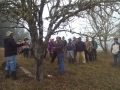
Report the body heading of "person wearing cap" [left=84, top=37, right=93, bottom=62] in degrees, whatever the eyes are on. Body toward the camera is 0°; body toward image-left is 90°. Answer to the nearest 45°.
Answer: approximately 45°

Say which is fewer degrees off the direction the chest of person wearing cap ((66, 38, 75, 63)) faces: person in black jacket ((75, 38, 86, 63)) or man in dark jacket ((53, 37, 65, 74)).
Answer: the man in dark jacket

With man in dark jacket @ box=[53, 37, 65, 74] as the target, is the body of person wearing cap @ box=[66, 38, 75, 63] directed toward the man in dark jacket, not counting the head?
yes

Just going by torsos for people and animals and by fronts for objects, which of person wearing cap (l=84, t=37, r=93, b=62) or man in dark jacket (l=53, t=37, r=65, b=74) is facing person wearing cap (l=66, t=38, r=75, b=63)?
person wearing cap (l=84, t=37, r=93, b=62)

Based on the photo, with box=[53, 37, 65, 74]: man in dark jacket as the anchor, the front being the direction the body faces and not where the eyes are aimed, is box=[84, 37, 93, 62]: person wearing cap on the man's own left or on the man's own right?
on the man's own right

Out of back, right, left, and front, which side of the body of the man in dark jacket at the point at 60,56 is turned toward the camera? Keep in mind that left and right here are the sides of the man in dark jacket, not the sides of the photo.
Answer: left

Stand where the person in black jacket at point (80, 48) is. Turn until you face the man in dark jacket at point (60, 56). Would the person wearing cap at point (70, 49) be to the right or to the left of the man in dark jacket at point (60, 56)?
right

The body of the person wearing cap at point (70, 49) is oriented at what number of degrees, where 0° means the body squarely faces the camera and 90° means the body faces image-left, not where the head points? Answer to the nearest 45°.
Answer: approximately 0°

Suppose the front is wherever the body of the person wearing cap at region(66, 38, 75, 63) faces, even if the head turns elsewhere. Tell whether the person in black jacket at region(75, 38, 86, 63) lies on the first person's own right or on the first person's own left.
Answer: on the first person's own left
